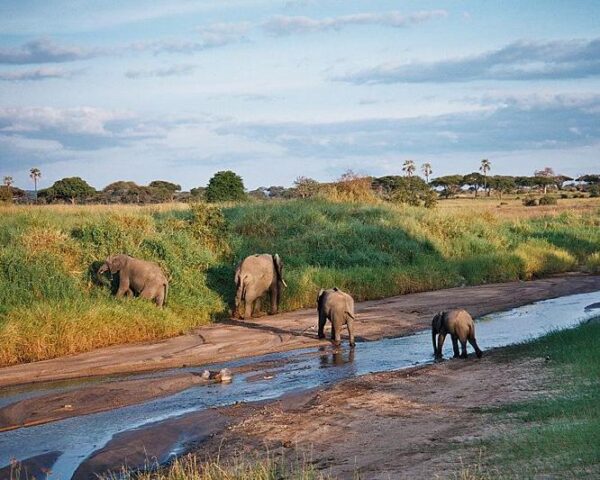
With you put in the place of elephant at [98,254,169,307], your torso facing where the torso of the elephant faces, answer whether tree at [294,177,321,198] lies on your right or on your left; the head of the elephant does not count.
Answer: on your right

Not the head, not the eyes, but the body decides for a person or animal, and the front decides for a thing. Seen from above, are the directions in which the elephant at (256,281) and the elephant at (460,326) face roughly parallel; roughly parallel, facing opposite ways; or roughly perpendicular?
roughly perpendicular

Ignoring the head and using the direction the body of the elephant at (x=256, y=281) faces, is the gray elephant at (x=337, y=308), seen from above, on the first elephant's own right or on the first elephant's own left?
on the first elephant's own right

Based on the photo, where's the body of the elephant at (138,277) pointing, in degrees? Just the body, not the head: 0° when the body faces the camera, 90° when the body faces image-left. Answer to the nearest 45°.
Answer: approximately 135°

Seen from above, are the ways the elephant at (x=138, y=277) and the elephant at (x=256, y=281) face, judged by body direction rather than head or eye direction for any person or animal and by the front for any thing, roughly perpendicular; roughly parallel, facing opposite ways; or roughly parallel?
roughly perpendicular

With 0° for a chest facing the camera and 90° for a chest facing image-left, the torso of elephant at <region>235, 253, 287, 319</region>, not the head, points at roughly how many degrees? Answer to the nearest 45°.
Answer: approximately 225°

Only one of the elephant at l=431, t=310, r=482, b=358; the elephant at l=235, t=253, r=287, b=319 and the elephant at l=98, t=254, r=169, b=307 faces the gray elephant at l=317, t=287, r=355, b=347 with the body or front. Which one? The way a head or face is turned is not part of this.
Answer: the elephant at l=431, t=310, r=482, b=358

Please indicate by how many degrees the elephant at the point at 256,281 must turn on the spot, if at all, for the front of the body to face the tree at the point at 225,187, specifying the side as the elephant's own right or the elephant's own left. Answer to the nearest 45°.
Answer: approximately 45° to the elephant's own left
